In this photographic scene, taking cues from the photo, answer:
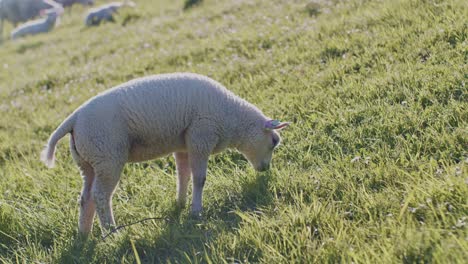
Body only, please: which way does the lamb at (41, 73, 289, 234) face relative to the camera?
to the viewer's right

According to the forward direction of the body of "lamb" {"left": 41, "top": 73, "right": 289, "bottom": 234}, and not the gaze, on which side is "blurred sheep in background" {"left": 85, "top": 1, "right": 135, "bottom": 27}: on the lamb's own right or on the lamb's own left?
on the lamb's own left

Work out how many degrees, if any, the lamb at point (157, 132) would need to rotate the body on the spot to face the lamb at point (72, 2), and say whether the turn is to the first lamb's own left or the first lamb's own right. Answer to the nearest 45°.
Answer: approximately 90° to the first lamb's own left

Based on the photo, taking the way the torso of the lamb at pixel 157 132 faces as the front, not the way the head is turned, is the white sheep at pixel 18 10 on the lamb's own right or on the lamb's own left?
on the lamb's own left

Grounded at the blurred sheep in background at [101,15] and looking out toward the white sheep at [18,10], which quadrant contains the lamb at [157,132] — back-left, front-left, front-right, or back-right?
back-left
